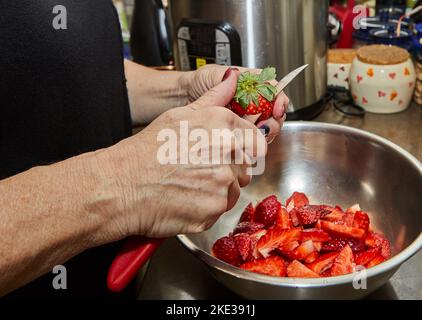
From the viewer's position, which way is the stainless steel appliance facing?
facing the viewer and to the left of the viewer
